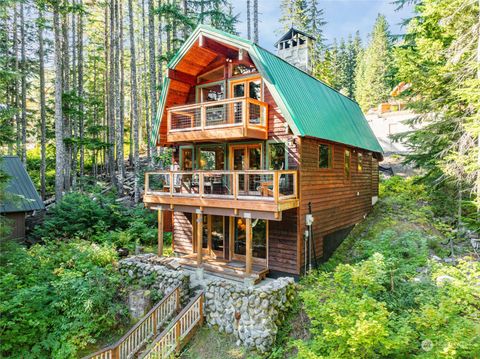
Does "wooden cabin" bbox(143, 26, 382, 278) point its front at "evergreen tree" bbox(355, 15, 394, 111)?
no

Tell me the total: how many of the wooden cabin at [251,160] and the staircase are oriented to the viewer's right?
0

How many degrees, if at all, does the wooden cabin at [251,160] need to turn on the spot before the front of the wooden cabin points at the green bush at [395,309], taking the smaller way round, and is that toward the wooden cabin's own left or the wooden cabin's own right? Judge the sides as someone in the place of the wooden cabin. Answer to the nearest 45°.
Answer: approximately 90° to the wooden cabin's own left

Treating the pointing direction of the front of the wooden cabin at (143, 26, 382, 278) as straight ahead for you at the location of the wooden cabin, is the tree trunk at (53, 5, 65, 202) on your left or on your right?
on your right

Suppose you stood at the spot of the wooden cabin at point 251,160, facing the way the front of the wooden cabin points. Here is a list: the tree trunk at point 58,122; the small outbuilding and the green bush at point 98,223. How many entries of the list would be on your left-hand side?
0

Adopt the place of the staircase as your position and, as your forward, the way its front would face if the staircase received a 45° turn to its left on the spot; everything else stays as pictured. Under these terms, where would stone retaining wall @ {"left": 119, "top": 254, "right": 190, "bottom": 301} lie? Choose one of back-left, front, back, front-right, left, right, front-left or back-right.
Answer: back

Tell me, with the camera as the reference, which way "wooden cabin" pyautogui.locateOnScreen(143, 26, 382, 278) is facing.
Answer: facing the viewer and to the left of the viewer

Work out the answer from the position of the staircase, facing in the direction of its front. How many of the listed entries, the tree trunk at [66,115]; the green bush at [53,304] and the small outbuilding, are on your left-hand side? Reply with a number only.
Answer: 0

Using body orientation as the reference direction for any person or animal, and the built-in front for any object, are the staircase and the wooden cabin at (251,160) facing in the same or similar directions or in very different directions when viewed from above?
same or similar directions

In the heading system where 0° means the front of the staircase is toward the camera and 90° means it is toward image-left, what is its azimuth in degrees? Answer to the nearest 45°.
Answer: approximately 45°

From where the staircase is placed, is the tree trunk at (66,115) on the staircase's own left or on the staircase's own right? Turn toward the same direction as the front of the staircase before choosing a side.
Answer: on the staircase's own right

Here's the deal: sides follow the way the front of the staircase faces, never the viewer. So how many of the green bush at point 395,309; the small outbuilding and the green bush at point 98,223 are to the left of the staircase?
1
